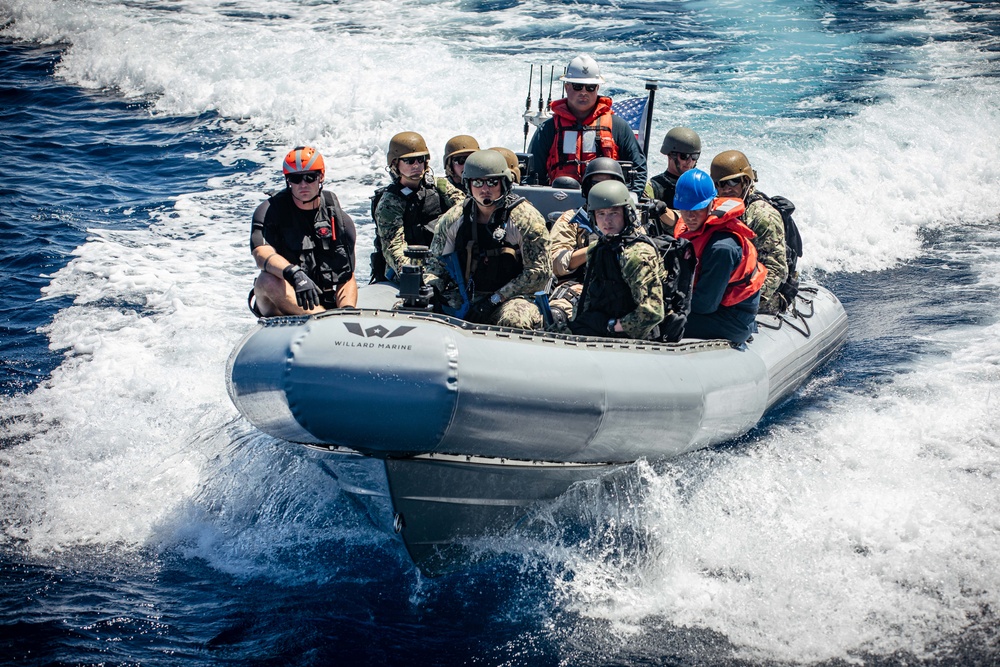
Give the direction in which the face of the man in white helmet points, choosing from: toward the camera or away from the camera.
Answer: toward the camera

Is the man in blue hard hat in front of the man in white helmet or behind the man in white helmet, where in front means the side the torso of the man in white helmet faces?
in front

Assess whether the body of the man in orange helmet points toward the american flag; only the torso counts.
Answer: no

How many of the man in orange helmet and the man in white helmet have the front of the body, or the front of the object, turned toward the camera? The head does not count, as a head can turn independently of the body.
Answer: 2

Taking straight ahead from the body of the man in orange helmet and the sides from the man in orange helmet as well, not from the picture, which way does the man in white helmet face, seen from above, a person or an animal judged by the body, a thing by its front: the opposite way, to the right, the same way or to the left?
the same way

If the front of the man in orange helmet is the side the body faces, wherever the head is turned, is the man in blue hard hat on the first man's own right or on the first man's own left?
on the first man's own left

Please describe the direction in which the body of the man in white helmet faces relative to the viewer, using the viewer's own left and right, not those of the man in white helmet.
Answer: facing the viewer

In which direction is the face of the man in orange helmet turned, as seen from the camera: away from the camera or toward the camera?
toward the camera

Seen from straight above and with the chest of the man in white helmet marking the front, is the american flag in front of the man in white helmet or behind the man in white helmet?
behind
